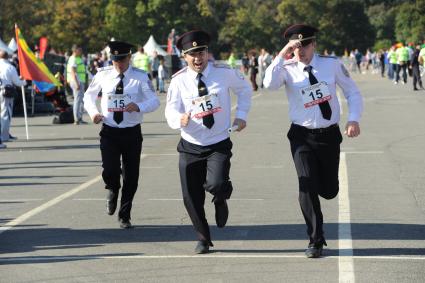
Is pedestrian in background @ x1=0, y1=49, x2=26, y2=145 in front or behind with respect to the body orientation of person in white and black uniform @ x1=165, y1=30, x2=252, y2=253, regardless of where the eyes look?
behind

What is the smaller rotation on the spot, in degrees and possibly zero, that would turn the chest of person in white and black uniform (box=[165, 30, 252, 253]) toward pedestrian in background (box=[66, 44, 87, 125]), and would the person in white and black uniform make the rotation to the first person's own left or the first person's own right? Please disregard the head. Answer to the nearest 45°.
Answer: approximately 180°

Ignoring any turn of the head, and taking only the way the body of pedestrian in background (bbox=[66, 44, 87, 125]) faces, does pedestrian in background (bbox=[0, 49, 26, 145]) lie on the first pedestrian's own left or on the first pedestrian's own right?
on the first pedestrian's own right
